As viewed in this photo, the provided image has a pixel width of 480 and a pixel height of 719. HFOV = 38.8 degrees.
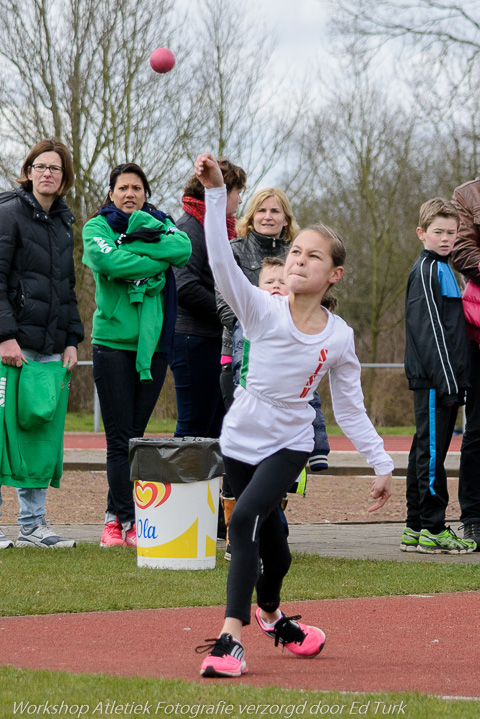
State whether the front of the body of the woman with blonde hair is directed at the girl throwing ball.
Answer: yes

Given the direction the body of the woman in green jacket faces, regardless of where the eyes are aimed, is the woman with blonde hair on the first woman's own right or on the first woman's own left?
on the first woman's own left

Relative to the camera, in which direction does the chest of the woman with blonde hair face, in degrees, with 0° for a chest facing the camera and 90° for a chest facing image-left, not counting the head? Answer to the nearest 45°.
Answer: approximately 0°

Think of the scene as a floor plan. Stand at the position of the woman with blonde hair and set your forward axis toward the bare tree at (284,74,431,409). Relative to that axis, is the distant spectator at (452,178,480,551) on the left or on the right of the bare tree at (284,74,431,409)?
right

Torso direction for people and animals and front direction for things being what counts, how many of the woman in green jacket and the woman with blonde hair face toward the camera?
2

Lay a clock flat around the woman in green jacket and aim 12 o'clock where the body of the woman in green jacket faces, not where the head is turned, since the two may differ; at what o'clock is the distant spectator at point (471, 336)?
The distant spectator is roughly at 9 o'clock from the woman in green jacket.

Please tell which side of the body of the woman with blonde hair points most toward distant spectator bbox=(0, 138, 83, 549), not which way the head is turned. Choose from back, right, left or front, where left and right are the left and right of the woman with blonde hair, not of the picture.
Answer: right

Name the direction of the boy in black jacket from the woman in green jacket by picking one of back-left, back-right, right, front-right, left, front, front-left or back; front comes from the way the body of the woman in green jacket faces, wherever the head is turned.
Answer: left
